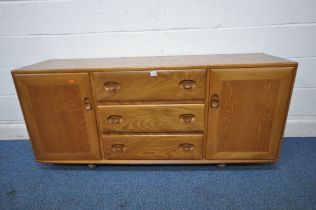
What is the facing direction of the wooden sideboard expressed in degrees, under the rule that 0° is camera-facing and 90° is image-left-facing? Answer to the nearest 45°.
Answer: approximately 0°
